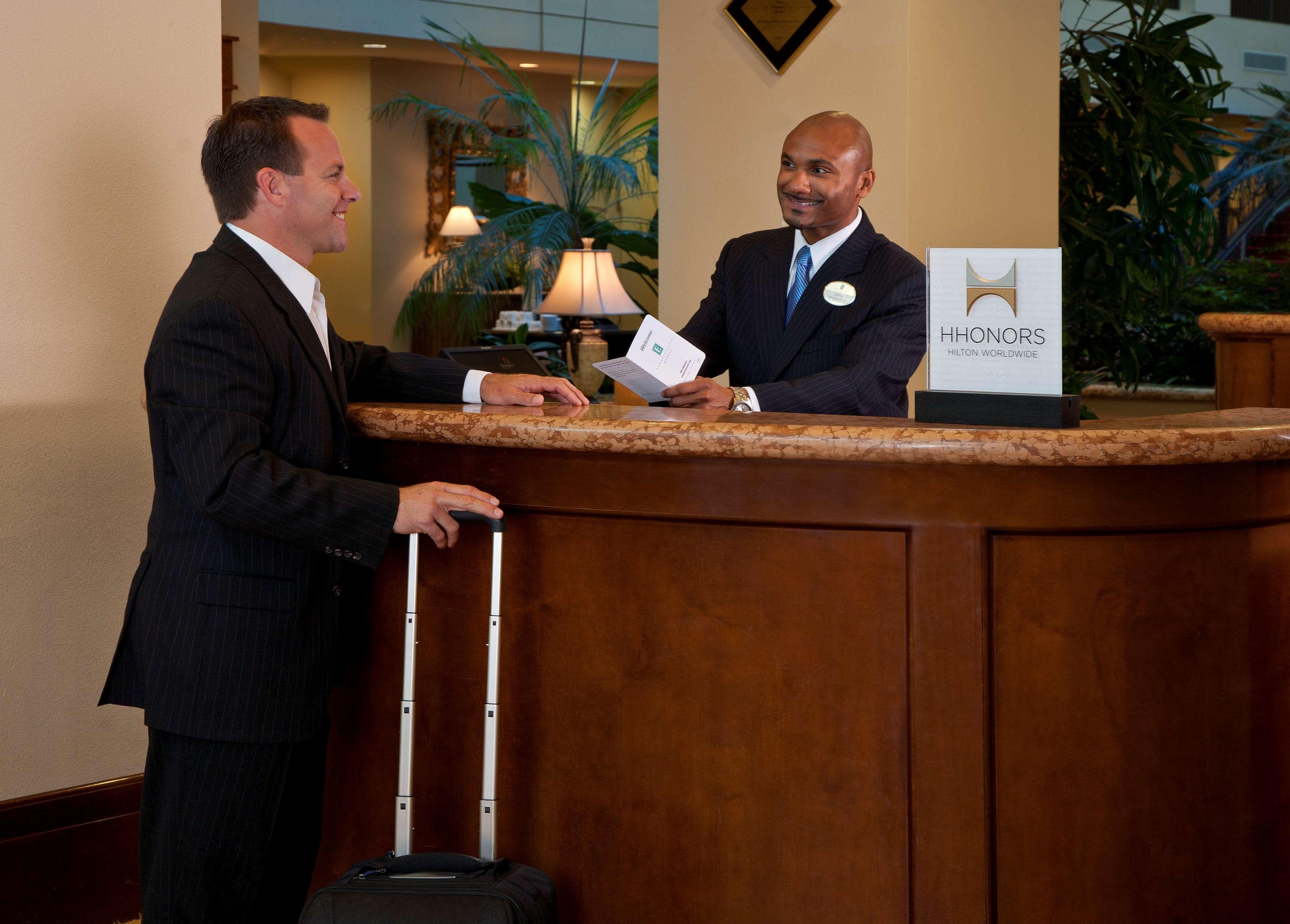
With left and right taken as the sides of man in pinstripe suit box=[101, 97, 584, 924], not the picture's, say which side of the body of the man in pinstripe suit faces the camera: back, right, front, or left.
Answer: right

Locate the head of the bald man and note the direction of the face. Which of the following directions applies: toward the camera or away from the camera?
toward the camera

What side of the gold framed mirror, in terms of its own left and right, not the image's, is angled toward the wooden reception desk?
front

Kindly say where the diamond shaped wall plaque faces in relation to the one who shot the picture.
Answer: facing the viewer

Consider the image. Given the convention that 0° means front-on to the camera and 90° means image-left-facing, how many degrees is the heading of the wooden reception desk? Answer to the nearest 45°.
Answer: approximately 0°

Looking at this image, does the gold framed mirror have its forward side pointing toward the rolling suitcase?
yes

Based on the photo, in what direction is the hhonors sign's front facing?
toward the camera

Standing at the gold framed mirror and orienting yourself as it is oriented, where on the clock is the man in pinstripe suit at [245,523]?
The man in pinstripe suit is roughly at 12 o'clock from the gold framed mirror.

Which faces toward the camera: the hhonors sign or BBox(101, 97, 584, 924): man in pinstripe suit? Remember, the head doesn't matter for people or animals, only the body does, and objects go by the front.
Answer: the hhonors sign

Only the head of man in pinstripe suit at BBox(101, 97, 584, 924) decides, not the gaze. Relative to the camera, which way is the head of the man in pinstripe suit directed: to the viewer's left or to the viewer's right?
to the viewer's right

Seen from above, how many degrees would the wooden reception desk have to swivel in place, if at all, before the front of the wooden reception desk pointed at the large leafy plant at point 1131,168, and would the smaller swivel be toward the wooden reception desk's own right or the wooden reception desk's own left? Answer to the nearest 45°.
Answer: approximately 180°

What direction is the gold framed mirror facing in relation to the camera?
toward the camera

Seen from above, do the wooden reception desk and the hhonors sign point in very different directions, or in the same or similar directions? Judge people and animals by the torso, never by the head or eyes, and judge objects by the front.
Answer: same or similar directions

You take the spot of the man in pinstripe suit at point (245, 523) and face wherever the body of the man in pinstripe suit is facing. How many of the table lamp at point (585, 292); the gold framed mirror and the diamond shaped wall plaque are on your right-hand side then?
0
